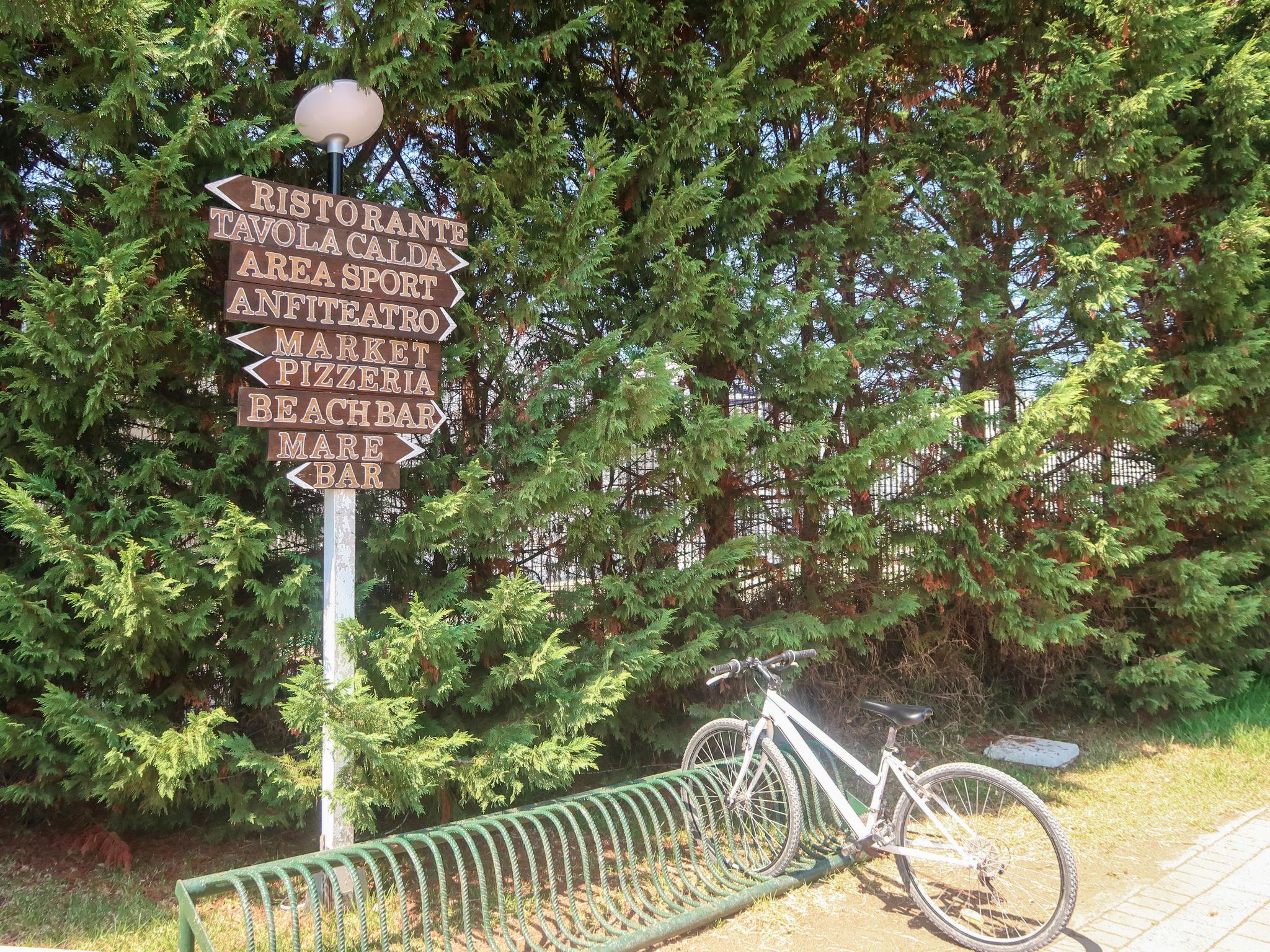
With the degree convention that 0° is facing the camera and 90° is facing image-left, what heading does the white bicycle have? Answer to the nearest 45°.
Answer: approximately 135°

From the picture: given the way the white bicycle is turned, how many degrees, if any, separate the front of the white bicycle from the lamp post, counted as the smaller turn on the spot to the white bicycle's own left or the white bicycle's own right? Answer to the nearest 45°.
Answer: approximately 45° to the white bicycle's own left
